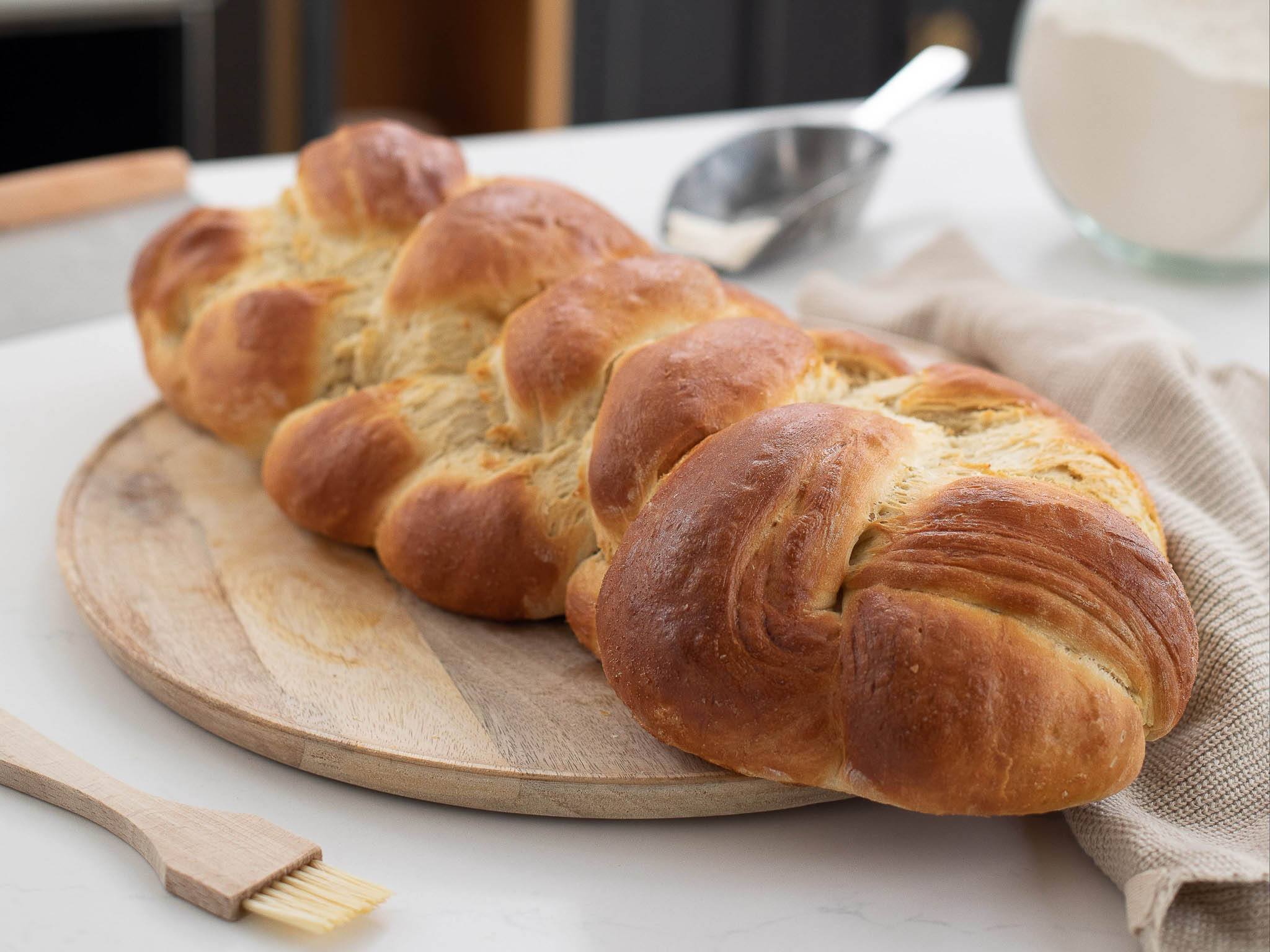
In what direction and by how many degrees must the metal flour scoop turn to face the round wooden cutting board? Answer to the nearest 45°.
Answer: approximately 45° to its left

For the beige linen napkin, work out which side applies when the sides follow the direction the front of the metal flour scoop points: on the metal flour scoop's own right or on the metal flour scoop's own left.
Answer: on the metal flour scoop's own left

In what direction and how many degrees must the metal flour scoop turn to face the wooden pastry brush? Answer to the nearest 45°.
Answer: approximately 45° to its left

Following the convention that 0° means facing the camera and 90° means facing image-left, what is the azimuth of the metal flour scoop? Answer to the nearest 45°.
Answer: approximately 45°
